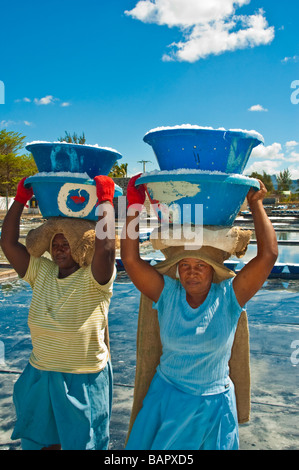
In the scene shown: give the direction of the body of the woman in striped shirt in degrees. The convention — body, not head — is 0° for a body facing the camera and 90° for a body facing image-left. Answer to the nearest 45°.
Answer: approximately 0°

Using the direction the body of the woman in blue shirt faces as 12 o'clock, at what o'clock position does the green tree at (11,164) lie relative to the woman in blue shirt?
The green tree is roughly at 5 o'clock from the woman in blue shirt.

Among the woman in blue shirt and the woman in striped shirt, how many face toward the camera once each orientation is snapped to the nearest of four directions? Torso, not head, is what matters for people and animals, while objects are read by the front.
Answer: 2

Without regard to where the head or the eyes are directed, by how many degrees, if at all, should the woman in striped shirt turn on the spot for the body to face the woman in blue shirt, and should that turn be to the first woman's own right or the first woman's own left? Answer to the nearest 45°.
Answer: approximately 45° to the first woman's own left

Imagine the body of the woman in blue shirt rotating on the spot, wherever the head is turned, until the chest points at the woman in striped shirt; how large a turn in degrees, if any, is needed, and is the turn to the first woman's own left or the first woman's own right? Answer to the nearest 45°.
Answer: approximately 90° to the first woman's own right

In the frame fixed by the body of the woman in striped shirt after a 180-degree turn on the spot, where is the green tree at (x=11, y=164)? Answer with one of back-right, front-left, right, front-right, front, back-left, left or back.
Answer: front

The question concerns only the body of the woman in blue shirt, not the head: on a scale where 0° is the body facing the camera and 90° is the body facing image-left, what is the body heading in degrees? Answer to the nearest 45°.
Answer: approximately 0°
